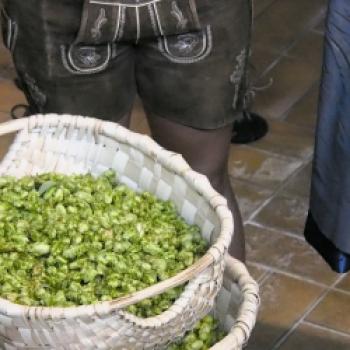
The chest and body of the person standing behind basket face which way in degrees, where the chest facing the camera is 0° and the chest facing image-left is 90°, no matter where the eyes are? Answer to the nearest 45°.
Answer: approximately 0°
